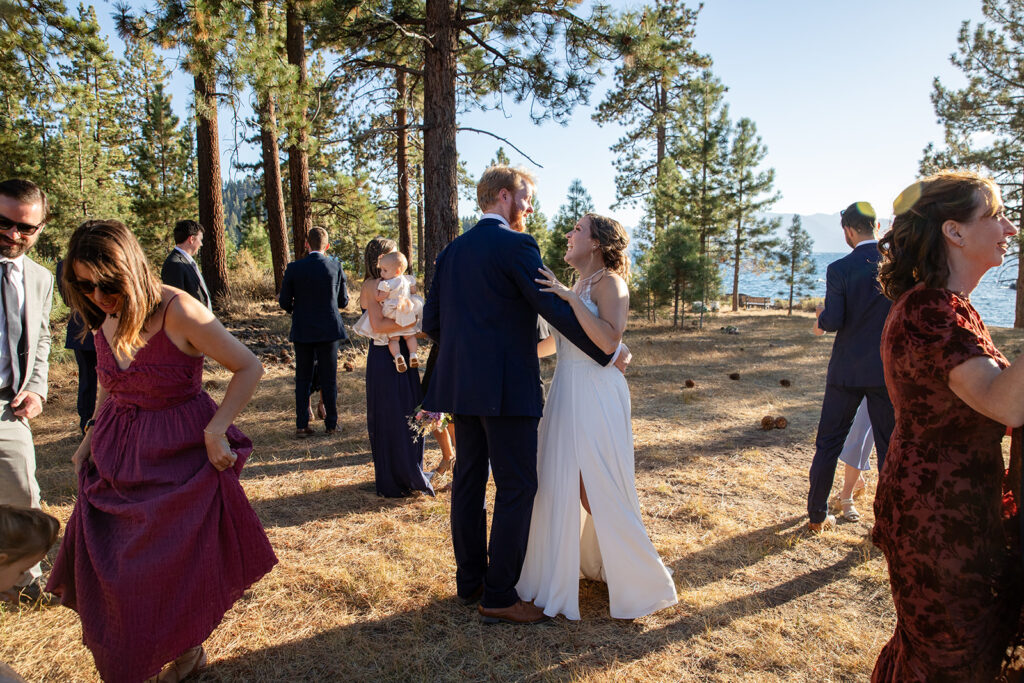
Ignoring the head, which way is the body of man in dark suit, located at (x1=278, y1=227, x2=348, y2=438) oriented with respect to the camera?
away from the camera

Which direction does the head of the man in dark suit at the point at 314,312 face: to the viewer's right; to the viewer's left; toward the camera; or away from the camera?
away from the camera

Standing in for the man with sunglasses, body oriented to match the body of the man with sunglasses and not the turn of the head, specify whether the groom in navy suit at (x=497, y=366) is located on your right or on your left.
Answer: on your left

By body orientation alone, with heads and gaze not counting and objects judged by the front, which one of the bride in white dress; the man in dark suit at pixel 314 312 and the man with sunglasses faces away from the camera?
the man in dark suit

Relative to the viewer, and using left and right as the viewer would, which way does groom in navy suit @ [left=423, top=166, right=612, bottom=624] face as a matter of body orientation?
facing away from the viewer and to the right of the viewer

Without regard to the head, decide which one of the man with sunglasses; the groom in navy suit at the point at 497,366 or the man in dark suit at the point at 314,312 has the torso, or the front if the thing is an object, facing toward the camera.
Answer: the man with sunglasses

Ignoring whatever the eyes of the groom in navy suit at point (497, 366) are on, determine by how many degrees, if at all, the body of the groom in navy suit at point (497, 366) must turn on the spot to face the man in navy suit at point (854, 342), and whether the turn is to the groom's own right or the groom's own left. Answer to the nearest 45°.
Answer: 0° — they already face them

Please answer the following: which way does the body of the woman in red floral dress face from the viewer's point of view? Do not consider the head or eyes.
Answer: to the viewer's right

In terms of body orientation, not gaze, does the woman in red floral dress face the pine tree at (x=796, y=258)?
no

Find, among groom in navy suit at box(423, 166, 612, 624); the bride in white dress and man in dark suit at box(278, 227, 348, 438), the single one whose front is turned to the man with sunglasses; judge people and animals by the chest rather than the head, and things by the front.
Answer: the bride in white dress

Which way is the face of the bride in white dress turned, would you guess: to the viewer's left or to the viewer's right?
to the viewer's left

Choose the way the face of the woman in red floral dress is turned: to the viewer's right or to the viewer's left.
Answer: to the viewer's right

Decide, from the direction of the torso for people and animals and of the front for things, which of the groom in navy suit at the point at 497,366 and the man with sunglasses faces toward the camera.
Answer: the man with sunglasses

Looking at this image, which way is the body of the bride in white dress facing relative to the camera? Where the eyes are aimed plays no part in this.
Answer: to the viewer's left

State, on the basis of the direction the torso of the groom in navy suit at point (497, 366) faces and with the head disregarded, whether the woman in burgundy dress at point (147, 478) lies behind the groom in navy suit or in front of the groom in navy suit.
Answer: behind

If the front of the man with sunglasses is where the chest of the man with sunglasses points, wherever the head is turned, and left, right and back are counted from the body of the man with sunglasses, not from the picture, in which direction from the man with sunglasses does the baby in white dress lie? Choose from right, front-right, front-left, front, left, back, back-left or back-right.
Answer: left

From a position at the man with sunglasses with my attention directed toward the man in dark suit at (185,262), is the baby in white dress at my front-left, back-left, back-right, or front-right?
front-right

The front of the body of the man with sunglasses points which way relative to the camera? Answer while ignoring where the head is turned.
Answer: toward the camera
